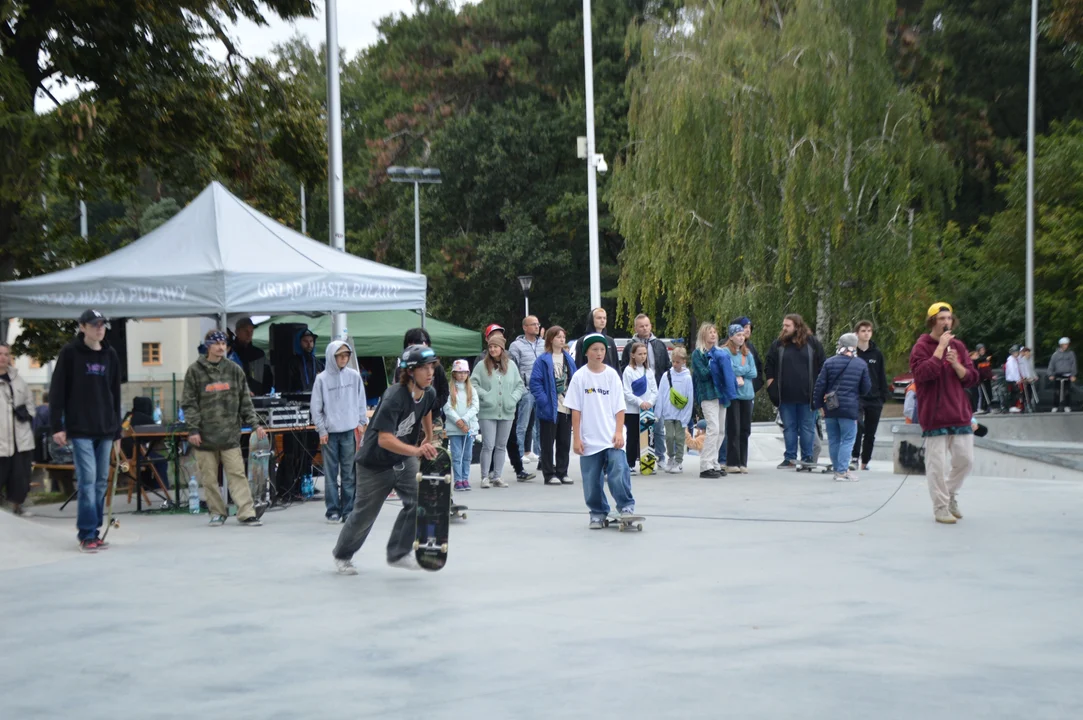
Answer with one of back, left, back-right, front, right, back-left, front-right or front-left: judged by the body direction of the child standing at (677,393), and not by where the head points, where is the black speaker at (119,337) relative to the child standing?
right

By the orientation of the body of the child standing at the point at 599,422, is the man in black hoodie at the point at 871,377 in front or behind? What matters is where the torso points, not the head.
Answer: behind

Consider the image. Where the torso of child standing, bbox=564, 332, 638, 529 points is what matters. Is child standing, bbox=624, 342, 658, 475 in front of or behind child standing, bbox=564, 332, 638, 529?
behind

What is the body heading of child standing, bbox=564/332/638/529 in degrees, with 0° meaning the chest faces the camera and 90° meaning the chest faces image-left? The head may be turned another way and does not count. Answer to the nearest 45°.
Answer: approximately 0°

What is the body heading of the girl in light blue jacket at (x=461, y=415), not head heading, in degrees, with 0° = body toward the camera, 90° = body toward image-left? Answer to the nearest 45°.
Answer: approximately 0°

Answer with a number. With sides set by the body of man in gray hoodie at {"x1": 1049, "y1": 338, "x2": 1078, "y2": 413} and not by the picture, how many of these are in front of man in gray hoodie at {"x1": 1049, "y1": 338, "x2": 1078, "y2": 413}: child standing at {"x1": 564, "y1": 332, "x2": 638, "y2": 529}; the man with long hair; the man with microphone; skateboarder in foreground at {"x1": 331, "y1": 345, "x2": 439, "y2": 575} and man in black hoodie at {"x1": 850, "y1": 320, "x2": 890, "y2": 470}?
5

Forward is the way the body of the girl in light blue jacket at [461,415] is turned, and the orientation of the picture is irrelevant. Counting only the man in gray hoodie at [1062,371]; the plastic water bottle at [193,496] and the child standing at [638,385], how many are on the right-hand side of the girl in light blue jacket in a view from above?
1

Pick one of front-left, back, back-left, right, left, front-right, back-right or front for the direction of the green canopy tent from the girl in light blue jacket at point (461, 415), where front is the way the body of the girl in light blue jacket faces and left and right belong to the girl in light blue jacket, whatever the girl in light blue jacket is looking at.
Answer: back

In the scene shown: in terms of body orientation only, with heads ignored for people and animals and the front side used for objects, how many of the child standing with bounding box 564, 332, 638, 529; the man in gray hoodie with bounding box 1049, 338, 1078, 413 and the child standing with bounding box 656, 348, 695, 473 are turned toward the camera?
3
